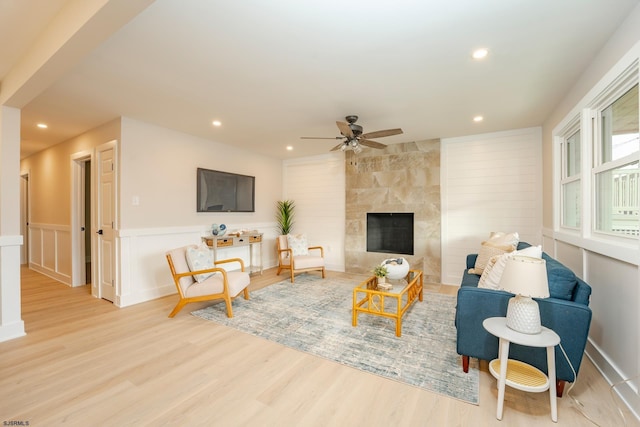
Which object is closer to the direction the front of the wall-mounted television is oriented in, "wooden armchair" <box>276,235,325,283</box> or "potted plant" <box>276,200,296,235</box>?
the wooden armchair

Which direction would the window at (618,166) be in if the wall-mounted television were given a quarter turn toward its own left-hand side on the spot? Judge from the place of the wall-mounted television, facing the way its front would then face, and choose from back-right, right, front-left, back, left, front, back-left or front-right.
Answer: right

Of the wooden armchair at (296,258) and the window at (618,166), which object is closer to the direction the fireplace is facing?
the window

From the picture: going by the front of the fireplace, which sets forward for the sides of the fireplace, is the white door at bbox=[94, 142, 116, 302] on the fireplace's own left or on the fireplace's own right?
on the fireplace's own right

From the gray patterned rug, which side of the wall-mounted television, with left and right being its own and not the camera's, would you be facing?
front

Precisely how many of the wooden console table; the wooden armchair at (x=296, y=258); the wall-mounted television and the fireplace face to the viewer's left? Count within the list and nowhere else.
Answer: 0

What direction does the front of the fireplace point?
toward the camera

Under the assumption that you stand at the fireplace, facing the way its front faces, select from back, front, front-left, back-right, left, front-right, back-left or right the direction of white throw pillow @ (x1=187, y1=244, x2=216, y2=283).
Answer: front-right

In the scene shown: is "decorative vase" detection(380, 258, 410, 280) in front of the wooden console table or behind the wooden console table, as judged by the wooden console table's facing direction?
in front

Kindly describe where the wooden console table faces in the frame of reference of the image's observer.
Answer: facing the viewer and to the right of the viewer

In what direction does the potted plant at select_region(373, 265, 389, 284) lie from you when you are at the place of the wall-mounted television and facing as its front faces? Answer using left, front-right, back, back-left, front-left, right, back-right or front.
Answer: front

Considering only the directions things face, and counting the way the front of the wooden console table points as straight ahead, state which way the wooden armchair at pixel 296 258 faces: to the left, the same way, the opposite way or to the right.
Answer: the same way
